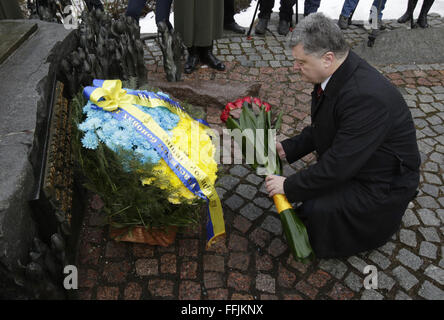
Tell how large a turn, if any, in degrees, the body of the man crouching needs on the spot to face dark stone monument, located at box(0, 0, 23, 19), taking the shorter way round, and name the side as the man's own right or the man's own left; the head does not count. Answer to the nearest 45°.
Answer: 0° — they already face it

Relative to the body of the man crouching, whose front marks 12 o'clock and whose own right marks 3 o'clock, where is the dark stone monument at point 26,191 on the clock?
The dark stone monument is roughly at 11 o'clock from the man crouching.

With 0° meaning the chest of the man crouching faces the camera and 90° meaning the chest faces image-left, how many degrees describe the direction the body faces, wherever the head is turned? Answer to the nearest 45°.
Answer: approximately 90°

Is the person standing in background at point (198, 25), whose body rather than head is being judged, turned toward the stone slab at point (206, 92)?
yes

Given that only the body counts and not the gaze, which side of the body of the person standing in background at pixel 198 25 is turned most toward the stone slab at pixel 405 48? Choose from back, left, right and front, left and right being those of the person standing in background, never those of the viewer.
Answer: left

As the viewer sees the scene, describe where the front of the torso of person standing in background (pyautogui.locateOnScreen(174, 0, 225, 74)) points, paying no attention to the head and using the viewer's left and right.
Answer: facing the viewer

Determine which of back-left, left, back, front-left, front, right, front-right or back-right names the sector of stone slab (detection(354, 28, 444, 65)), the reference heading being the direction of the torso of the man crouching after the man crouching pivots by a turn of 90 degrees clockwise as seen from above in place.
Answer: front

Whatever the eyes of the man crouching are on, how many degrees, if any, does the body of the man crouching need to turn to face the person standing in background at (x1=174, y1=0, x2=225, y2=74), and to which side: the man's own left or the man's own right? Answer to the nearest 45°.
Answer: approximately 45° to the man's own right

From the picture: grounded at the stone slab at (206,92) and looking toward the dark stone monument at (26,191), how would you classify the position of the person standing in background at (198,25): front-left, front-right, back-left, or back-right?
back-right

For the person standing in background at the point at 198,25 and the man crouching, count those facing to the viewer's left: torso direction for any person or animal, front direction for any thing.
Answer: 1

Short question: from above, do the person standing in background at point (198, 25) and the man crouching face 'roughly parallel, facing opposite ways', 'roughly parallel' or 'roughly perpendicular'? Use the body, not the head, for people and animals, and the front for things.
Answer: roughly perpendicular

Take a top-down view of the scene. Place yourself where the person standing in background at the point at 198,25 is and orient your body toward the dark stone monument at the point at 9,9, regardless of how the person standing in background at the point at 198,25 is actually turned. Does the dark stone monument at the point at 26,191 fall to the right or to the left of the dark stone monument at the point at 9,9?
left

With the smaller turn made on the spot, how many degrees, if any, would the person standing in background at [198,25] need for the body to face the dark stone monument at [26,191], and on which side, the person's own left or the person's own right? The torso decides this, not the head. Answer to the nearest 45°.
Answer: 0° — they already face it

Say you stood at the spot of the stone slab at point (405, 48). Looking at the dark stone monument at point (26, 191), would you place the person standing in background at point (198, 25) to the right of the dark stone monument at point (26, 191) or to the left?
right

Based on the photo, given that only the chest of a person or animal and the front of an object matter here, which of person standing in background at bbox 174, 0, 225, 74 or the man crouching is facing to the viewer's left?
the man crouching
